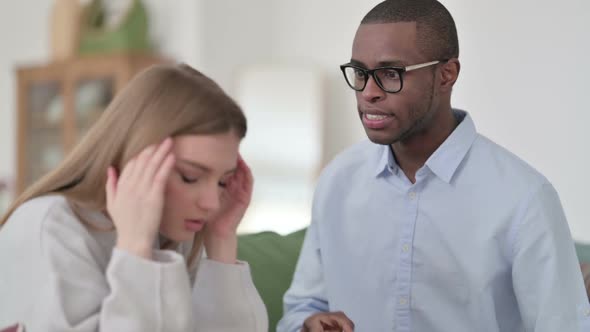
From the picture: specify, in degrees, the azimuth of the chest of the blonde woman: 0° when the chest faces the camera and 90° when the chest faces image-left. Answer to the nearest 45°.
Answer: approximately 315°

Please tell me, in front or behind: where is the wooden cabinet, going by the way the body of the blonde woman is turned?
behind

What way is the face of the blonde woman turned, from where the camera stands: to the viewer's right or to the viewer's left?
to the viewer's right
